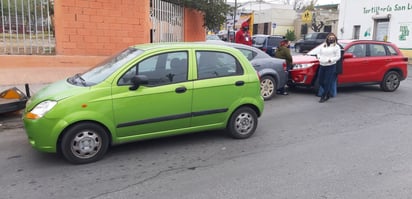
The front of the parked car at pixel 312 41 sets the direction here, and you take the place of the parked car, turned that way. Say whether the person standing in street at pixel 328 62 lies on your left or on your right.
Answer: on your left

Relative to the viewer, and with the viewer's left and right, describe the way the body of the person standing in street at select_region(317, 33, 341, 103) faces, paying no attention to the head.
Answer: facing the viewer

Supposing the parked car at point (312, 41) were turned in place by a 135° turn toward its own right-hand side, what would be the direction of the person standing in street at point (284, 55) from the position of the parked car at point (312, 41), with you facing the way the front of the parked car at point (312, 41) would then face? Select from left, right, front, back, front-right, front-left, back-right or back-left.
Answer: back

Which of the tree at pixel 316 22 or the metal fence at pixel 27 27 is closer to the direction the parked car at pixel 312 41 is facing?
the metal fence

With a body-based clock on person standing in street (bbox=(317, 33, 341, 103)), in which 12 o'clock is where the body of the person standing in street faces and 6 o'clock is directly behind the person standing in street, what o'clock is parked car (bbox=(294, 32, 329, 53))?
The parked car is roughly at 6 o'clock from the person standing in street.

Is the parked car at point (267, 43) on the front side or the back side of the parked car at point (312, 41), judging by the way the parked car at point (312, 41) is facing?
on the front side

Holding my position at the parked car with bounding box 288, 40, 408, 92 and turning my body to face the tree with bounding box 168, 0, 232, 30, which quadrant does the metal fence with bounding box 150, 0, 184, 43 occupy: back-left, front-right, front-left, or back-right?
front-left

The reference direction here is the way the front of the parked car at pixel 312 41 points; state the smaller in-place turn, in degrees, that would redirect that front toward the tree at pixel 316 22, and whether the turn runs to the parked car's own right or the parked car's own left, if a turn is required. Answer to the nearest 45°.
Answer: approximately 135° to the parked car's own right

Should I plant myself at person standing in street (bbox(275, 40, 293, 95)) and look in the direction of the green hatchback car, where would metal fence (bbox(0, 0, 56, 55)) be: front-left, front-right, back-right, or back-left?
front-right

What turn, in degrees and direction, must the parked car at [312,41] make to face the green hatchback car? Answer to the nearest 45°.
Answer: approximately 45° to its left

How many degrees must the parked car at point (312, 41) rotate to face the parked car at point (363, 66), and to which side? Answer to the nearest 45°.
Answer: approximately 45° to its left

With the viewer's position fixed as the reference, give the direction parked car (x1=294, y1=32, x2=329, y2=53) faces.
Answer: facing the viewer and to the left of the viewer

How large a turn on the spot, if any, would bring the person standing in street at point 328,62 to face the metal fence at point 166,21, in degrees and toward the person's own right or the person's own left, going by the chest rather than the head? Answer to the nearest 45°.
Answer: approximately 90° to the person's own right

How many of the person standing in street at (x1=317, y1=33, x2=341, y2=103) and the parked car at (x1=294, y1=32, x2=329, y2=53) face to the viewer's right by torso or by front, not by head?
0

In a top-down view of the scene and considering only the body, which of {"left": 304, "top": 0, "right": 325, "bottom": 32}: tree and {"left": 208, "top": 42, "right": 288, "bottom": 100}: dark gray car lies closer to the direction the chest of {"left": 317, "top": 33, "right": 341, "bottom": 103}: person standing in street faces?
the dark gray car

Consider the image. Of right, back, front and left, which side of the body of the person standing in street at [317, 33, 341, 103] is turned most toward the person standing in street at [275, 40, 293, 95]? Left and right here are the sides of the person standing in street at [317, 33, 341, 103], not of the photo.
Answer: right
